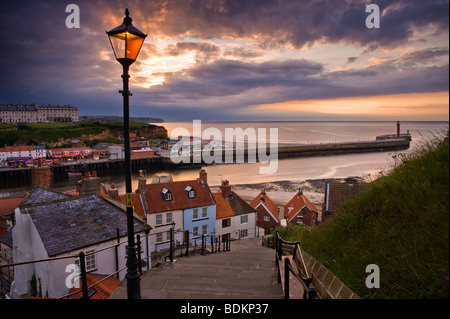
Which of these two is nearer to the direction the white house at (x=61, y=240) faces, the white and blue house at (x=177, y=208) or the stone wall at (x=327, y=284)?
the stone wall

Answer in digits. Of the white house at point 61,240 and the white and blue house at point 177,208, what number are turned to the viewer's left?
0

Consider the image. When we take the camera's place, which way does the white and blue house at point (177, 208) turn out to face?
facing the viewer and to the right of the viewer

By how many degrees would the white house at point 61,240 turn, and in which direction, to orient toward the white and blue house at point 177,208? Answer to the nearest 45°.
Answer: approximately 90° to its left
